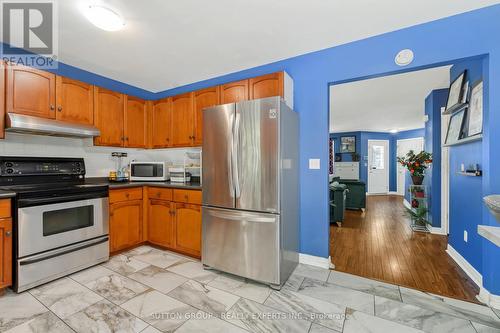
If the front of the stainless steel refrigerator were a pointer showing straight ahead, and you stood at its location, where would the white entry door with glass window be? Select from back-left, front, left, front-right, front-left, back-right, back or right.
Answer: back

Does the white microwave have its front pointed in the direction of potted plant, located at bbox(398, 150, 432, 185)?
no

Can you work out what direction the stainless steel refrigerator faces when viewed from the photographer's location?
facing the viewer and to the left of the viewer

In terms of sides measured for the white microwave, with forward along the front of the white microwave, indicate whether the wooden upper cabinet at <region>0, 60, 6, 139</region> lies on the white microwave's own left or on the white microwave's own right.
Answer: on the white microwave's own right

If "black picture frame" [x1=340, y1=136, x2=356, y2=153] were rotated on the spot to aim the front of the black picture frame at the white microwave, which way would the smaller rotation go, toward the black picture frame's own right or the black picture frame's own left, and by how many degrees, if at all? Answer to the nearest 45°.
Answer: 0° — it already faces it

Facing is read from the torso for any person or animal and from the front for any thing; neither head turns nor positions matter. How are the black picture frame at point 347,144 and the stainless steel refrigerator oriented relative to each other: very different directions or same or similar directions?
same or similar directions

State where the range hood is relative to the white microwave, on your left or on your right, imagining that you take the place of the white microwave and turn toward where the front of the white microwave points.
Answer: on your right

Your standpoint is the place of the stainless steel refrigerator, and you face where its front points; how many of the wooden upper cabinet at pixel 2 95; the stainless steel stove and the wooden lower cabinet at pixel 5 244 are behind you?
0

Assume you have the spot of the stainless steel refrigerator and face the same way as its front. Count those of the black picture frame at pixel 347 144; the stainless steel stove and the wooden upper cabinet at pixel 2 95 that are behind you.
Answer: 1

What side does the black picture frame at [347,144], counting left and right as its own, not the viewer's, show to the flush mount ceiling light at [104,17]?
front

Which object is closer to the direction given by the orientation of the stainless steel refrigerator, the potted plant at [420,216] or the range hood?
the range hood

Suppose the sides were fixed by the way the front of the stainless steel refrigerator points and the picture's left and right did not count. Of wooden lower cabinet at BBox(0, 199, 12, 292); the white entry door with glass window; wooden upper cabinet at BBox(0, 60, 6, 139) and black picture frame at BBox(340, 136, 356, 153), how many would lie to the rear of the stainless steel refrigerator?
2

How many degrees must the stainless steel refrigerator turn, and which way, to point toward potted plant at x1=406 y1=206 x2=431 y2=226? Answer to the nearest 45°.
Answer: approximately 180°

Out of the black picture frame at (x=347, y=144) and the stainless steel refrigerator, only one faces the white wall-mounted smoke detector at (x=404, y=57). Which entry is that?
the black picture frame

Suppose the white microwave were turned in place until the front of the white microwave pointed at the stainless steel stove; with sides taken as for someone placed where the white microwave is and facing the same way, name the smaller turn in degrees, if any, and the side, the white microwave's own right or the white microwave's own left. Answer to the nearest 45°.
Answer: approximately 45° to the white microwave's own right

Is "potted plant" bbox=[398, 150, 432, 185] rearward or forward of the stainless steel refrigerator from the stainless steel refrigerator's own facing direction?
rearward

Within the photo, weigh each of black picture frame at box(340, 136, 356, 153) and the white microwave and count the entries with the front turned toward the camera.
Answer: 2

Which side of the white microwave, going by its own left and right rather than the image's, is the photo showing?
front
